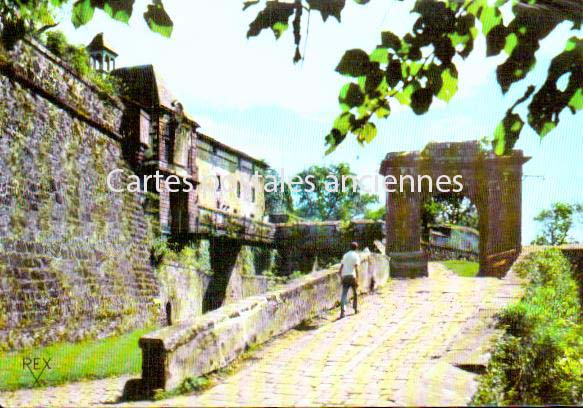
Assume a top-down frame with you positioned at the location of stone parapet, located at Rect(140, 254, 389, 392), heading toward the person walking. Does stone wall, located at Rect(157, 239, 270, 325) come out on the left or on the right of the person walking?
left

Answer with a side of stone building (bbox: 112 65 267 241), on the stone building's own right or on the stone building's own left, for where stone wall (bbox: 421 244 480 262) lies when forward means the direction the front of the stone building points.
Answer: on the stone building's own left

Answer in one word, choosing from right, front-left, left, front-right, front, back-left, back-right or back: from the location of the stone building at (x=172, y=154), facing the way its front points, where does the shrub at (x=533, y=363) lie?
front-right

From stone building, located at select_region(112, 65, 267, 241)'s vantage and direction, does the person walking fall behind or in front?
in front

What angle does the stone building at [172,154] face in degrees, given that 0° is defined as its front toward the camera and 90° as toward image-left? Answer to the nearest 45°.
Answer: approximately 315°

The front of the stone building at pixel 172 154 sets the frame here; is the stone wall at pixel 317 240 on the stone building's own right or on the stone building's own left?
on the stone building's own left

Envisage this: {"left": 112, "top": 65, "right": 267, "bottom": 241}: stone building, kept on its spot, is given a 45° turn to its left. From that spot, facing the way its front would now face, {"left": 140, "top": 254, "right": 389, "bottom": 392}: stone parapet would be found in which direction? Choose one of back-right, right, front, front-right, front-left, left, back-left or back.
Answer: right

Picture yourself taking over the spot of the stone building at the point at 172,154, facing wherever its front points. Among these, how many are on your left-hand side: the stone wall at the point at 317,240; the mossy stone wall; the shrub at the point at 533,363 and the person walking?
1
